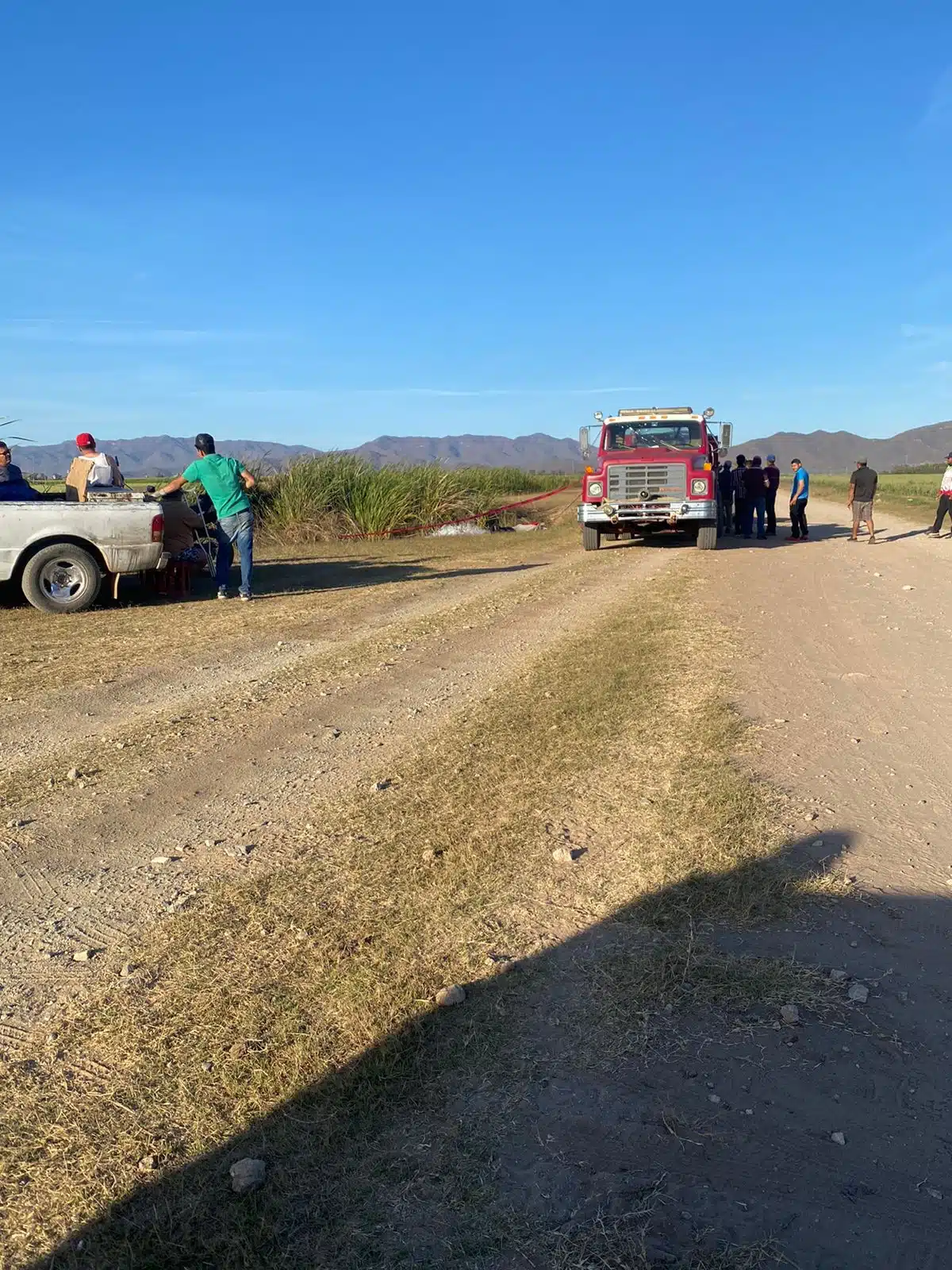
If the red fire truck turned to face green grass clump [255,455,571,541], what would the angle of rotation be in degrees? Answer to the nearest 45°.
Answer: approximately 135° to its right

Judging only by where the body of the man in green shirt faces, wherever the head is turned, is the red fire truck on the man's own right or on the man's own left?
on the man's own right

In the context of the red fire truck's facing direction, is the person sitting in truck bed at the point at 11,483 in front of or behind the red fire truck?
in front

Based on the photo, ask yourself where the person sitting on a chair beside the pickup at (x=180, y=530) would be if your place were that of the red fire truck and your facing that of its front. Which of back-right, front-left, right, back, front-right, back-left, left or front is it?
front-right

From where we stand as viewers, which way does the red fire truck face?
facing the viewer

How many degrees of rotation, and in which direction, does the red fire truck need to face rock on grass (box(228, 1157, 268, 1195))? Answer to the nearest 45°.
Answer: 0° — it already faces it

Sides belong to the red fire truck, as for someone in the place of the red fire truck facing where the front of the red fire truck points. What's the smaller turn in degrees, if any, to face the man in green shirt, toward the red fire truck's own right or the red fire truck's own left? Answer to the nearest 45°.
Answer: approximately 45° to the red fire truck's own right

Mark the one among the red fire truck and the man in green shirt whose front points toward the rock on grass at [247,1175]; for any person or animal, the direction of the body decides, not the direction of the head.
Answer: the red fire truck

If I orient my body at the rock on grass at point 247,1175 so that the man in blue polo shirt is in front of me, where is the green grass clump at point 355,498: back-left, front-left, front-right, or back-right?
front-left

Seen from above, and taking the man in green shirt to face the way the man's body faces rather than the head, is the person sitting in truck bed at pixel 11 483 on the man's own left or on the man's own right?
on the man's own left

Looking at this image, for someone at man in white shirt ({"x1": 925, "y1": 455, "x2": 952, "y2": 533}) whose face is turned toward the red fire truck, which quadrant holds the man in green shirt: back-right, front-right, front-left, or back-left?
front-left

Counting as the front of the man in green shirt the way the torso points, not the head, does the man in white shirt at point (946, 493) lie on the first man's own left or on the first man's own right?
on the first man's own right
